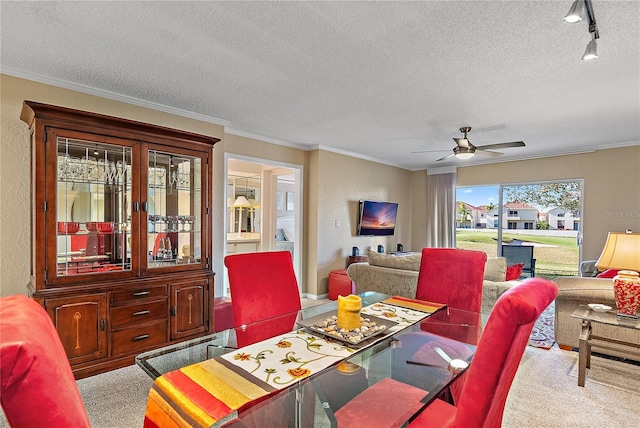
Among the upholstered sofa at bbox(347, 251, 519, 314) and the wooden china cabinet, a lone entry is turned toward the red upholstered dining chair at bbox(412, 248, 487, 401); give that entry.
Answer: the wooden china cabinet

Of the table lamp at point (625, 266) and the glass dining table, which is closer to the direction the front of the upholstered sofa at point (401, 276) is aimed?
the table lamp

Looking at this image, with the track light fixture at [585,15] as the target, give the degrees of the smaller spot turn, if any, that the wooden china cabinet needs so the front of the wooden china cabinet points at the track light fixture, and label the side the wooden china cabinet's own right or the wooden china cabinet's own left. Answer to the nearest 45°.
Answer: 0° — it already faces it

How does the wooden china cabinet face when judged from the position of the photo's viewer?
facing the viewer and to the right of the viewer

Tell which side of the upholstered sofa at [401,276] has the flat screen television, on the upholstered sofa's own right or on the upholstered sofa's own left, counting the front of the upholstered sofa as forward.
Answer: on the upholstered sofa's own left

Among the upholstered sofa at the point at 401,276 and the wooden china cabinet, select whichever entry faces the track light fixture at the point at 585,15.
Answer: the wooden china cabinet

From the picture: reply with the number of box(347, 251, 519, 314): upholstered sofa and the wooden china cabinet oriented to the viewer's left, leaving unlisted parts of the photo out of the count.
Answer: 0

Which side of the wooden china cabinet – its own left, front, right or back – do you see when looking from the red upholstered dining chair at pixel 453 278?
front

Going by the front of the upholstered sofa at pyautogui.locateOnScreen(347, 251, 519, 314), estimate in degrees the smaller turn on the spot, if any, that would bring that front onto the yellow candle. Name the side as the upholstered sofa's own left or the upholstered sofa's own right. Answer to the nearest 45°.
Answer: approximately 135° to the upholstered sofa's own right

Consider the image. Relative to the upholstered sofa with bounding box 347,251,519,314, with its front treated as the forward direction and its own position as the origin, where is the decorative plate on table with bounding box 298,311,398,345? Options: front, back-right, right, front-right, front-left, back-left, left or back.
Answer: back-right

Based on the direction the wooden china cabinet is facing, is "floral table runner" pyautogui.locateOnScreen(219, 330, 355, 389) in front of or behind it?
in front

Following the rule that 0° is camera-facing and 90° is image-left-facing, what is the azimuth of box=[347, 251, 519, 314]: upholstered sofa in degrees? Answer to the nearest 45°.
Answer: approximately 225°

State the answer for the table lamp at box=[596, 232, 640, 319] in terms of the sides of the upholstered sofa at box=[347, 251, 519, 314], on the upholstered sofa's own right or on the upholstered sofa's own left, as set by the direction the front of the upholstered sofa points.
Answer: on the upholstered sofa's own right
